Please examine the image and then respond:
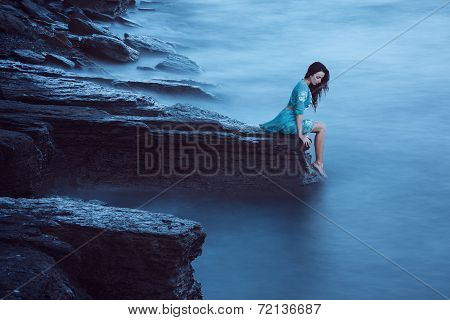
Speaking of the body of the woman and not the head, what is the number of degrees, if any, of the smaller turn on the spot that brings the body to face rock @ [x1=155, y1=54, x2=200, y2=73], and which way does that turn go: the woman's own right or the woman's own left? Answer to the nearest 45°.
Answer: approximately 135° to the woman's own left

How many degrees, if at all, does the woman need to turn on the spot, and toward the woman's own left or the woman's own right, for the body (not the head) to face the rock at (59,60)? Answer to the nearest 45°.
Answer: approximately 135° to the woman's own left

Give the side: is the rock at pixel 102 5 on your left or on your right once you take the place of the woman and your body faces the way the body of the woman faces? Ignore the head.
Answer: on your left

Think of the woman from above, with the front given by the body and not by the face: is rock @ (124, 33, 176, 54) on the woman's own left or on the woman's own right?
on the woman's own left

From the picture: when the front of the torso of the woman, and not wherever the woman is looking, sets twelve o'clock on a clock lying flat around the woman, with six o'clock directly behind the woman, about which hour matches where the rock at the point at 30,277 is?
The rock is roughly at 4 o'clock from the woman.

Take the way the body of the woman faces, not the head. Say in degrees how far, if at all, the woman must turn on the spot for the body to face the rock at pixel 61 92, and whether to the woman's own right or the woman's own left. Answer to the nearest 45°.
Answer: approximately 180°

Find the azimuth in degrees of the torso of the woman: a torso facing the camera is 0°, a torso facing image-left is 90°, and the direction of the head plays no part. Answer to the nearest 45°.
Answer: approximately 270°

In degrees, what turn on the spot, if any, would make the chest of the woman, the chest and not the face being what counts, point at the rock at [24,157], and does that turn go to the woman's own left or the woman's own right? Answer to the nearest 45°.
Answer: approximately 135° to the woman's own right

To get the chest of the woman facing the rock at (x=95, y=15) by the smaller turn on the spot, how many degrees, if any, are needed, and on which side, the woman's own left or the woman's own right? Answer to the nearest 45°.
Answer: approximately 135° to the woman's own left
